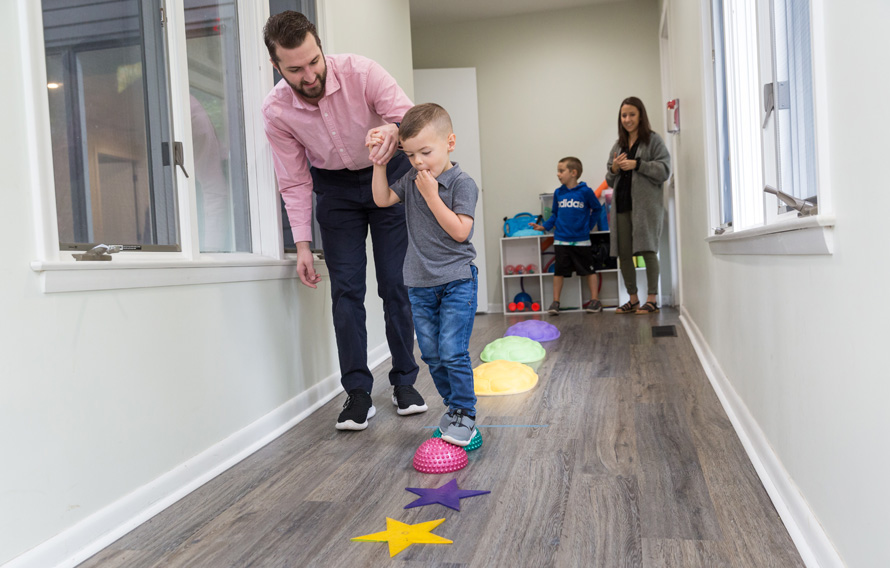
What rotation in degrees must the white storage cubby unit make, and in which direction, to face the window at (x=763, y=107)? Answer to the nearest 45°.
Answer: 0° — it already faces it

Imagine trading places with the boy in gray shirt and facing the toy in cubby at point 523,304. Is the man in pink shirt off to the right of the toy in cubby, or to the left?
left

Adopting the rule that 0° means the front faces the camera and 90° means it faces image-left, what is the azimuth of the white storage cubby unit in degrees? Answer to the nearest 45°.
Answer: approximately 0°

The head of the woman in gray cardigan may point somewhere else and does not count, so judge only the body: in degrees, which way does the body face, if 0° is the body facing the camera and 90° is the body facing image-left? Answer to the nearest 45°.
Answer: approximately 45°

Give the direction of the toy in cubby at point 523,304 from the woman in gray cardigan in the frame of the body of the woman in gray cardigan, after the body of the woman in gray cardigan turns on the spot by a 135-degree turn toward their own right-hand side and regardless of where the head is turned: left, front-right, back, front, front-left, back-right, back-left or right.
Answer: front-left

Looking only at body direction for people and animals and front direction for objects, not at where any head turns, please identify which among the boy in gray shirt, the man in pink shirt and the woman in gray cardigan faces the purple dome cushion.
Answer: the woman in gray cardigan

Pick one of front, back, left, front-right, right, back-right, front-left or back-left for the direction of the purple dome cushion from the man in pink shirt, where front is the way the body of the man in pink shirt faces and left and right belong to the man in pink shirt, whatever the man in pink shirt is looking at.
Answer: back-left

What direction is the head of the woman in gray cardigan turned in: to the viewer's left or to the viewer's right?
to the viewer's left

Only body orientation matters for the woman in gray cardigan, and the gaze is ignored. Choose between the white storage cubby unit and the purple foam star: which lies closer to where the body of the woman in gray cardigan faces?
the purple foam star

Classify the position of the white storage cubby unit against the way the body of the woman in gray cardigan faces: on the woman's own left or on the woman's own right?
on the woman's own right

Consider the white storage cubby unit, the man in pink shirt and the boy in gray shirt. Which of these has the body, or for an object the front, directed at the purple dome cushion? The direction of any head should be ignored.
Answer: the white storage cubby unit

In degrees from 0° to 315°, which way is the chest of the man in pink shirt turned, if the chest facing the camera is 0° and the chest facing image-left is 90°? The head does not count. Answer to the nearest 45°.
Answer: approximately 0°

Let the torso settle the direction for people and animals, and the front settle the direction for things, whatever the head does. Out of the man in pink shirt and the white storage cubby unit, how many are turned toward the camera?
2

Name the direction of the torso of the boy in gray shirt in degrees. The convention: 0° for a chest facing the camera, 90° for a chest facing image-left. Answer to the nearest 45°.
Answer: approximately 45°
